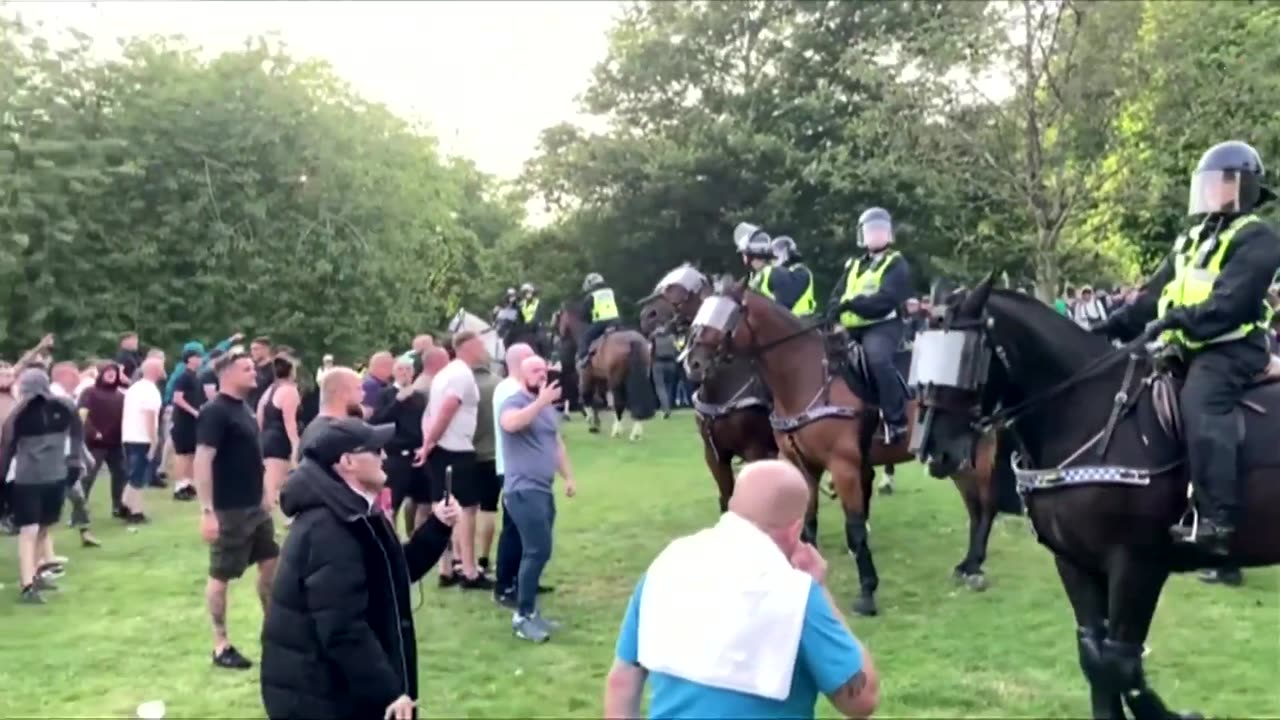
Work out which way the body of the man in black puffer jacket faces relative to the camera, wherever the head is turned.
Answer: to the viewer's right

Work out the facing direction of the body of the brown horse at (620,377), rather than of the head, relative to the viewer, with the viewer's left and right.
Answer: facing away from the viewer and to the left of the viewer

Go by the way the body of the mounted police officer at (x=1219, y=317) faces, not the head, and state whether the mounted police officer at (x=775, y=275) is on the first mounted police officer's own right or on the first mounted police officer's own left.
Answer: on the first mounted police officer's own right

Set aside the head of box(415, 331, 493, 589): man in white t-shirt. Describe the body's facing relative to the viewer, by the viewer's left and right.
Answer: facing to the right of the viewer

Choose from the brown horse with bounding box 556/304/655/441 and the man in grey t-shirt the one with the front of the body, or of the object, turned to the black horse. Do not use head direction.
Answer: the man in grey t-shirt

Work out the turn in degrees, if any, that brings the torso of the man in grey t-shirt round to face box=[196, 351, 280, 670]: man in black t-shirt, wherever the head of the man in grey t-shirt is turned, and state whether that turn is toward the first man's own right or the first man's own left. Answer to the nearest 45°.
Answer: approximately 135° to the first man's own right
